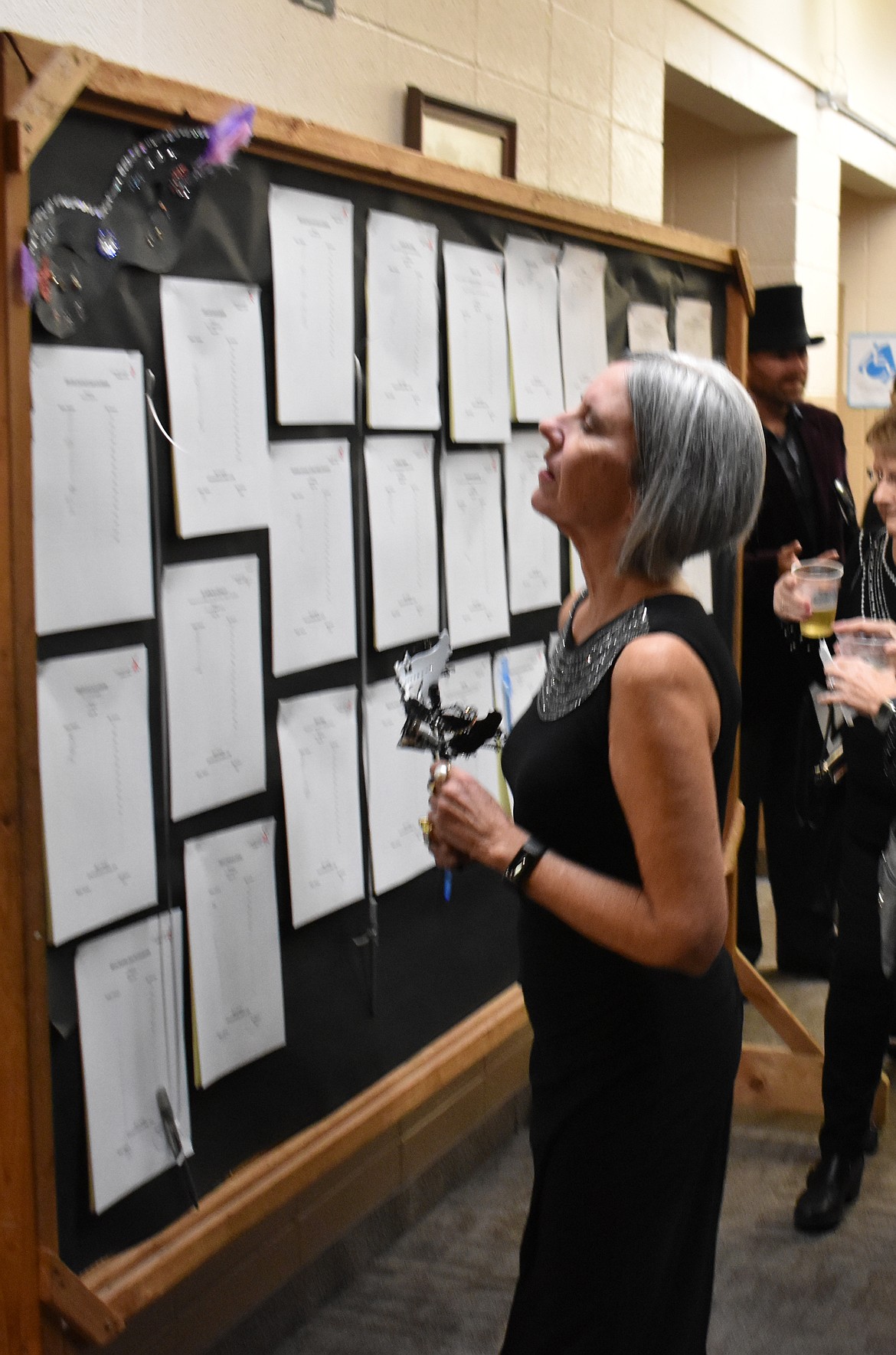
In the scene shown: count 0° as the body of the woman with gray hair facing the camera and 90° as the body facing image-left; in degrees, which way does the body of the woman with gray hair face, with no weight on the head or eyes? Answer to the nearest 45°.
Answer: approximately 90°

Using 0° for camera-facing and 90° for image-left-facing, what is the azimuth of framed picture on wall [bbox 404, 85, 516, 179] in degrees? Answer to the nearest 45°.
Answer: approximately 315°

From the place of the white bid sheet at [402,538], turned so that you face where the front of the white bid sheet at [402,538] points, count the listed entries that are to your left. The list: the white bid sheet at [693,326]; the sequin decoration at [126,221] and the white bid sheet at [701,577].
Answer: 2

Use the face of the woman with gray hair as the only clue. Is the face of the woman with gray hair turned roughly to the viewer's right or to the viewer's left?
to the viewer's left

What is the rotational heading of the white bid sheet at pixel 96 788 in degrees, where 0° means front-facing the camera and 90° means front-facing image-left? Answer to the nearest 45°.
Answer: approximately 315°

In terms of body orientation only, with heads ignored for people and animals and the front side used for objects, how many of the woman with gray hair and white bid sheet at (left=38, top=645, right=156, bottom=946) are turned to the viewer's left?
1

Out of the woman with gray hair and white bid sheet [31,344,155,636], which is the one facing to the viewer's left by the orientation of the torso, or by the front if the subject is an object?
the woman with gray hair

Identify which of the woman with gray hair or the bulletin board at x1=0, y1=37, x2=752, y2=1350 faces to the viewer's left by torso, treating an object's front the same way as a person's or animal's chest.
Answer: the woman with gray hair
